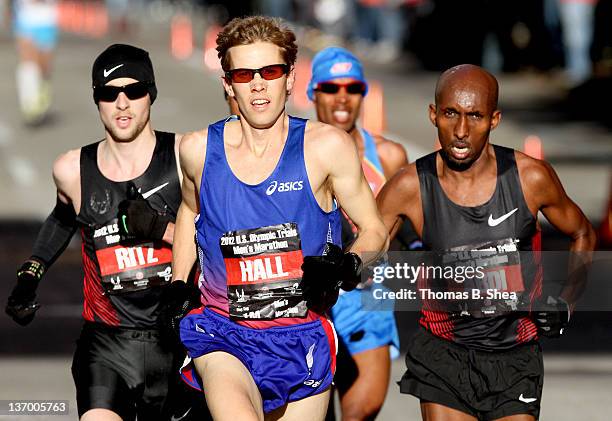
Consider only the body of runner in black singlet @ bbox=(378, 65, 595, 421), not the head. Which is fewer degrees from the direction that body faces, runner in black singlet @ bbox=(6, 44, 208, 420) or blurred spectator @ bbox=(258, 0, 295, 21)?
the runner in black singlet

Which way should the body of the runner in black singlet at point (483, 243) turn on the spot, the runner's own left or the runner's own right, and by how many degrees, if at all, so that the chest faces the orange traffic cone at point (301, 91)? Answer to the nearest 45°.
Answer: approximately 180°

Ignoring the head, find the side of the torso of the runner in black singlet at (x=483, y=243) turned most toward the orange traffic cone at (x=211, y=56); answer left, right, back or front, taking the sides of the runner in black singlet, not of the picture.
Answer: back

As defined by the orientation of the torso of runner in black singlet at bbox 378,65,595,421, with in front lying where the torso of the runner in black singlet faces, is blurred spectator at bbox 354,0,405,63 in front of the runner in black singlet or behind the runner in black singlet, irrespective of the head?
behind

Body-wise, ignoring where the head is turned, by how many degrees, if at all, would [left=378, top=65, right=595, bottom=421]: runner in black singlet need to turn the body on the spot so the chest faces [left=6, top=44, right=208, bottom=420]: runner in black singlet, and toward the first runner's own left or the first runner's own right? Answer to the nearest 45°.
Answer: approximately 90° to the first runner's own right

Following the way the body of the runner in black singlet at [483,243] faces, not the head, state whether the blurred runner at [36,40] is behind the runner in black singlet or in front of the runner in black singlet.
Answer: behind

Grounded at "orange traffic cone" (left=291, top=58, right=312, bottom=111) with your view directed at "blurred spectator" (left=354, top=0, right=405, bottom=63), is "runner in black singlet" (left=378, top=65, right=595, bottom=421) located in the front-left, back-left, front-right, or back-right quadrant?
back-right

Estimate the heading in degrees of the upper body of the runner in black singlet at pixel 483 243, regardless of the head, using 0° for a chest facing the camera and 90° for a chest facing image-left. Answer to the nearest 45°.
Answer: approximately 0°

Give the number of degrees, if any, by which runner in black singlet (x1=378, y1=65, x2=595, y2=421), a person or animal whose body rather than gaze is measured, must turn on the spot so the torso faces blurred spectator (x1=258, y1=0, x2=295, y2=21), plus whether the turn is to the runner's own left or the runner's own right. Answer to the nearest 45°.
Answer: approximately 180°

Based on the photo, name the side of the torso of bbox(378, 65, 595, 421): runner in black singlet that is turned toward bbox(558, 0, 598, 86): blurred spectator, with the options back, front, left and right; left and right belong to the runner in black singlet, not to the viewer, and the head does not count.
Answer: back
